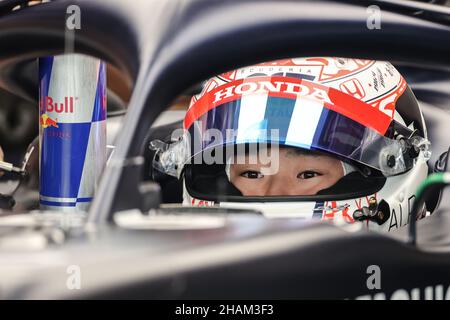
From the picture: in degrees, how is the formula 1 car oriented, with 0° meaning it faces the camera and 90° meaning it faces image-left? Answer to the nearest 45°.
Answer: approximately 45°
